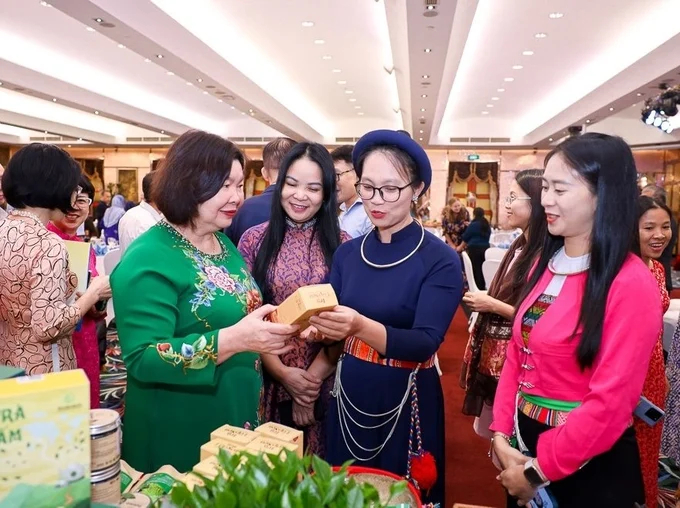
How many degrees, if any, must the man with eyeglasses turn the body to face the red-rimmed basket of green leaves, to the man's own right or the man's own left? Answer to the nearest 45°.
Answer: approximately 45° to the man's own left

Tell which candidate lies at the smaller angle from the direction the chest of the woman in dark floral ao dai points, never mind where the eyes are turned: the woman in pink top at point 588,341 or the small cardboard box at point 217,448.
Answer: the small cardboard box

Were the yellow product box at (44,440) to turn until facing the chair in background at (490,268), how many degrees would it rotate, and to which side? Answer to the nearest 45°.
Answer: approximately 135° to its left

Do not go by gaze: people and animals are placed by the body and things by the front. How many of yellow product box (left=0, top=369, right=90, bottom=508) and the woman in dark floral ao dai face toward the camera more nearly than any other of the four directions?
2

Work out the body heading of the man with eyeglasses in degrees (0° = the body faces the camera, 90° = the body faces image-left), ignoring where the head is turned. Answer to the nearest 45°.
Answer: approximately 45°

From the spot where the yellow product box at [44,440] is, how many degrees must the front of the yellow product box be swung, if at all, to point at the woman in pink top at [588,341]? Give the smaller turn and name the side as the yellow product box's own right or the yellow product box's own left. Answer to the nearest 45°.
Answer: approximately 90° to the yellow product box's own left

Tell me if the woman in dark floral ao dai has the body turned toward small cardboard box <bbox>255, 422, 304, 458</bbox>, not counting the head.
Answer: yes

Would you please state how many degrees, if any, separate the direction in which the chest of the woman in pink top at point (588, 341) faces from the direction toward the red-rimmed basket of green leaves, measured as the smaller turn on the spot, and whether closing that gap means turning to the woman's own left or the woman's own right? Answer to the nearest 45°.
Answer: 0° — they already face it

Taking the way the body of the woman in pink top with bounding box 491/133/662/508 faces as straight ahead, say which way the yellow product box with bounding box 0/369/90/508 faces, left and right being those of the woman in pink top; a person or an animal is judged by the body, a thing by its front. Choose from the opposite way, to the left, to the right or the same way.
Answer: to the left
